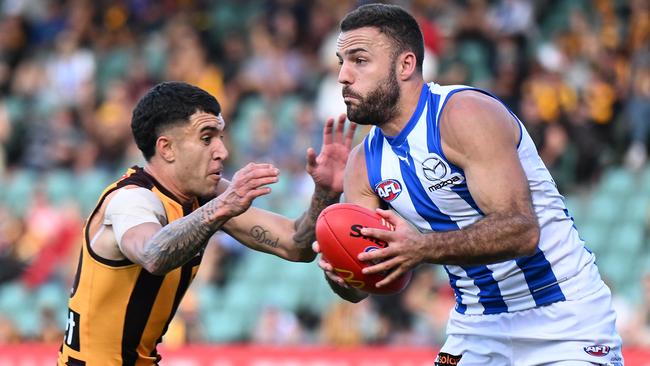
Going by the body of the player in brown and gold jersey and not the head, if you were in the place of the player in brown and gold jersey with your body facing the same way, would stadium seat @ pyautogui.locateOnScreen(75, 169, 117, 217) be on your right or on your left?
on your left

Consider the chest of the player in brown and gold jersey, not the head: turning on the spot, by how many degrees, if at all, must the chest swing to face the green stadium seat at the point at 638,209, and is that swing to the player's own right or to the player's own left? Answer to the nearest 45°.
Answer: approximately 45° to the player's own left

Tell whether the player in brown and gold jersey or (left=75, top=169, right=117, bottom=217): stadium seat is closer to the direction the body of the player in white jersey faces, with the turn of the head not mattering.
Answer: the player in brown and gold jersey

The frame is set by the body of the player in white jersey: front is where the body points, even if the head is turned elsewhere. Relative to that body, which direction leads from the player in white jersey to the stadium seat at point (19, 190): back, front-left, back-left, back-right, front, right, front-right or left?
right

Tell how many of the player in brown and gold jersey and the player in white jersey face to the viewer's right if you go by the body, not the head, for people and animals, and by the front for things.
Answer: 1

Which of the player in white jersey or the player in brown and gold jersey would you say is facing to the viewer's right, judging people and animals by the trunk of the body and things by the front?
the player in brown and gold jersey

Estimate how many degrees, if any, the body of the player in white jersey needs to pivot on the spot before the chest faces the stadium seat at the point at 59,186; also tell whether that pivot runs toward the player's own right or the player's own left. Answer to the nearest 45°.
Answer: approximately 90° to the player's own right

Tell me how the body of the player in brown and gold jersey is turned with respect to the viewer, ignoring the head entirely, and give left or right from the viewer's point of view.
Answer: facing to the right of the viewer

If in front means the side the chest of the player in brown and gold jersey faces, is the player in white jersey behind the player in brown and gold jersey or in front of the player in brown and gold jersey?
in front

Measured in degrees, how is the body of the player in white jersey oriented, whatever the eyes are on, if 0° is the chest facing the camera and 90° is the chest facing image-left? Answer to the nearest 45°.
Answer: approximately 45°

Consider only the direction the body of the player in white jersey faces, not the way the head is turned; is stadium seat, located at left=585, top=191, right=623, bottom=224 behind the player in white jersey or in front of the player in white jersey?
behind

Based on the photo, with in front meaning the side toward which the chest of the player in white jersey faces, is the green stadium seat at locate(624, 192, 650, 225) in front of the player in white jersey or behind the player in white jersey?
behind
